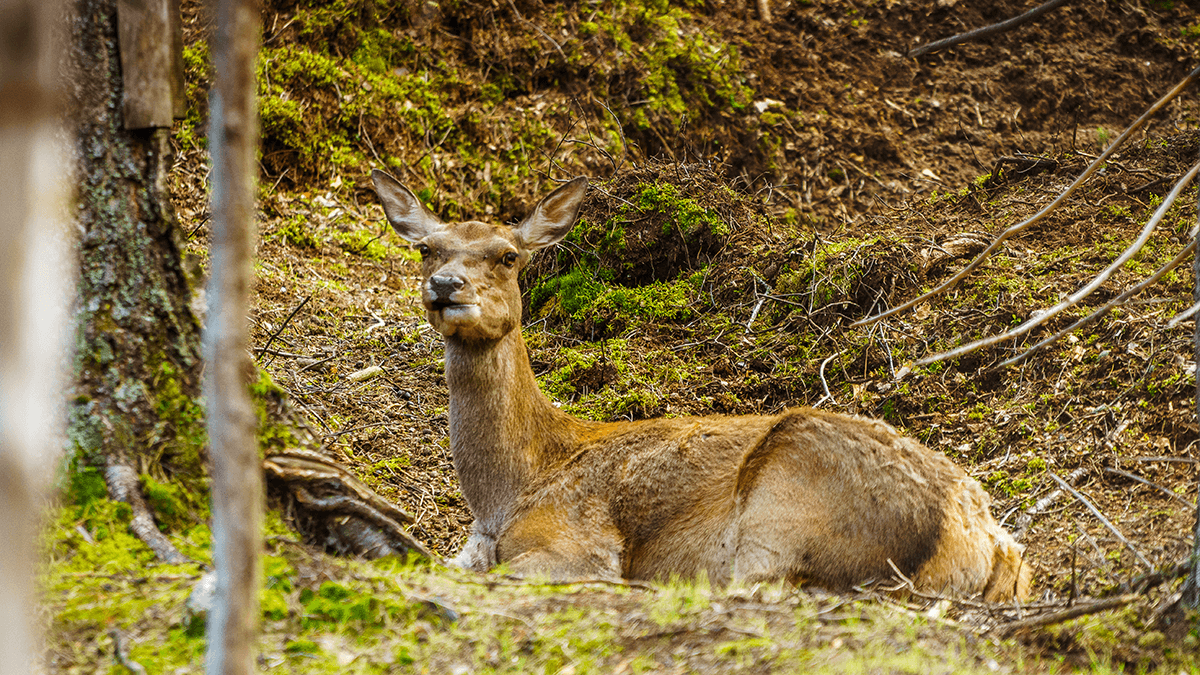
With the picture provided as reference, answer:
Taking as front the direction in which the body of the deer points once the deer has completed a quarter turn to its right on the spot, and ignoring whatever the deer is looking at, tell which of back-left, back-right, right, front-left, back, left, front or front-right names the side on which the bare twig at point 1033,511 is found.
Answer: right

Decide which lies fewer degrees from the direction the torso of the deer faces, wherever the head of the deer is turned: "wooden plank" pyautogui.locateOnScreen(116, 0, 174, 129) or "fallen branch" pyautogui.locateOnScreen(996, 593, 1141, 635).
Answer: the wooden plank

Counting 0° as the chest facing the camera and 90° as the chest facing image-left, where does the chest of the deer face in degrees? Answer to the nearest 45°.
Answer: approximately 90°

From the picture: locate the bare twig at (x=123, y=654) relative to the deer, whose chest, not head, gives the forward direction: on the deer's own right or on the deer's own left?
on the deer's own left

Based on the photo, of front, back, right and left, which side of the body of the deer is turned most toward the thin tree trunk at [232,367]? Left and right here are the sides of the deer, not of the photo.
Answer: left

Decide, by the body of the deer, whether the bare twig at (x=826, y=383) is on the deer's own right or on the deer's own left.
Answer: on the deer's own right

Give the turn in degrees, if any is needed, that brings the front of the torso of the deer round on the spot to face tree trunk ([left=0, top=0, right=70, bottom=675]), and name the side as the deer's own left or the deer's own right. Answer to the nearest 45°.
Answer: approximately 90° to the deer's own left
